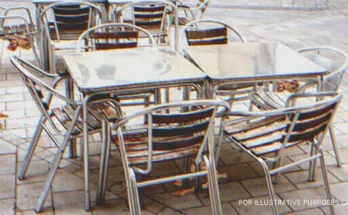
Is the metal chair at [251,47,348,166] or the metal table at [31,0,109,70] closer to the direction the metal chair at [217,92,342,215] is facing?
the metal table

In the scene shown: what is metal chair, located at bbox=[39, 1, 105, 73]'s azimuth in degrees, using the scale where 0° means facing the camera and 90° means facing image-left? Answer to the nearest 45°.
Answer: approximately 0°

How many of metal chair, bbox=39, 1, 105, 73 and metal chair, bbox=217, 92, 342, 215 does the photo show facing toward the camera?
1

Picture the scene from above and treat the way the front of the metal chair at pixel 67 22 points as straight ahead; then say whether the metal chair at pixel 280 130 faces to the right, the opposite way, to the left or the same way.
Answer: the opposite way

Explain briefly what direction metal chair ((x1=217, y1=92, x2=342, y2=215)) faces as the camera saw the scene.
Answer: facing away from the viewer and to the left of the viewer

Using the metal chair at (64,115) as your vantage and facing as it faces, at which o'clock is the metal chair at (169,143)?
the metal chair at (169,143) is roughly at 3 o'clock from the metal chair at (64,115).

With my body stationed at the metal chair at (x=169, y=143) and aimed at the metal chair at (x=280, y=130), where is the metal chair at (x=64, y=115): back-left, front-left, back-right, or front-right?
back-left

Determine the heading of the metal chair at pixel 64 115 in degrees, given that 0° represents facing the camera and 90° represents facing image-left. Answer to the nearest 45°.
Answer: approximately 225°

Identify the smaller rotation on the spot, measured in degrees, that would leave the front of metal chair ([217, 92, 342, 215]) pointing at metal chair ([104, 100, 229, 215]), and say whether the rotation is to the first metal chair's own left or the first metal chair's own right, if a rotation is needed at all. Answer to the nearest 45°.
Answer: approximately 90° to the first metal chair's own left
